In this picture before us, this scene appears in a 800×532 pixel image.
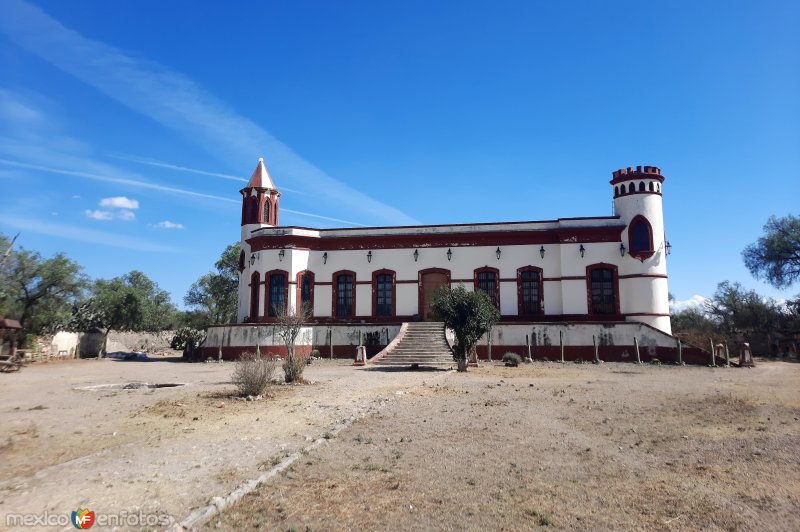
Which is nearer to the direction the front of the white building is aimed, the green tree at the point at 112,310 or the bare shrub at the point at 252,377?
the bare shrub

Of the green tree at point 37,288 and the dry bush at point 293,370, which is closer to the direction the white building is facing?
the dry bush

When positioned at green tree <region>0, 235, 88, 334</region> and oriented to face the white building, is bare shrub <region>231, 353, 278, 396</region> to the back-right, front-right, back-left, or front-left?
front-right

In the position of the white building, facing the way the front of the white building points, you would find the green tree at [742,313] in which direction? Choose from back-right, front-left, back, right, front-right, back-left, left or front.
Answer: back-left

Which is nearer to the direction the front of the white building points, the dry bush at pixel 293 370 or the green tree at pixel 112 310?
the dry bush

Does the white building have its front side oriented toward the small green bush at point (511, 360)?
yes

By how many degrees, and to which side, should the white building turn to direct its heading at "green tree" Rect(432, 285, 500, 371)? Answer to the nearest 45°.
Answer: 0° — it already faces it

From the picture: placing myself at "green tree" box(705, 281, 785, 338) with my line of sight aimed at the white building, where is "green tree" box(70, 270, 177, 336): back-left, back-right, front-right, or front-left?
front-right

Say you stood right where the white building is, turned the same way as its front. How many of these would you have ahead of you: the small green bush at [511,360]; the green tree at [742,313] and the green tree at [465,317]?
2

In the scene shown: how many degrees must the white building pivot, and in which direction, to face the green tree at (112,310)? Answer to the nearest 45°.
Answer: approximately 90° to its right

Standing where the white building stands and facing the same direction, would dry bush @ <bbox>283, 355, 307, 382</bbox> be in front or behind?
in front

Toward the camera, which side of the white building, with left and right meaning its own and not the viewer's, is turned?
front

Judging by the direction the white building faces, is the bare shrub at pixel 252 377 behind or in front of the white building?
in front

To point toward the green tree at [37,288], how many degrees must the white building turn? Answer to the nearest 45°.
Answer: approximately 90° to its right
